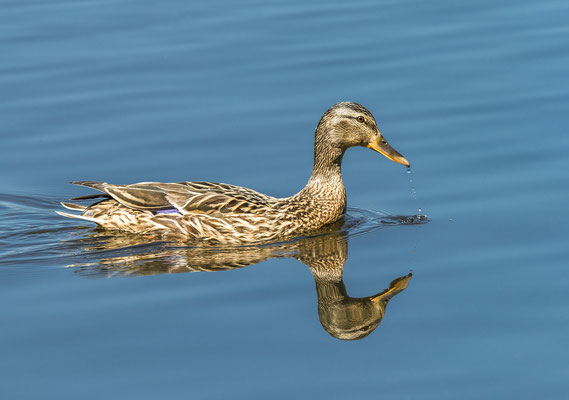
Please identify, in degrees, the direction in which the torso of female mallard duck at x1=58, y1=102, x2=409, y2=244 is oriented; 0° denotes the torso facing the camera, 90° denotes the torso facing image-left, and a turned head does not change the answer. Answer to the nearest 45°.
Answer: approximately 270°
